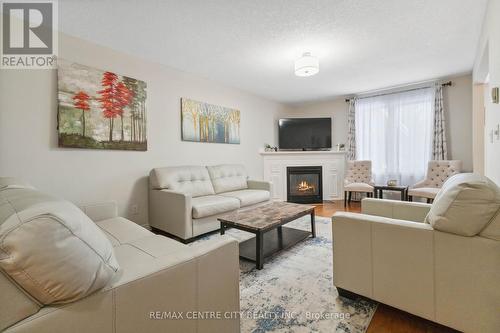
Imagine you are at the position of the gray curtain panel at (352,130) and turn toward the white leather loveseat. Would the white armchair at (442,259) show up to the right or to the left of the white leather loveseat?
left

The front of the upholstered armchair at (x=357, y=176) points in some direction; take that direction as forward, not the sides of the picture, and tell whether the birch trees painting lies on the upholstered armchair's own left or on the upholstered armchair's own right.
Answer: on the upholstered armchair's own right

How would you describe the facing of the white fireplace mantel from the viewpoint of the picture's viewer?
facing the viewer

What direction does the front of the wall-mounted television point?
toward the camera

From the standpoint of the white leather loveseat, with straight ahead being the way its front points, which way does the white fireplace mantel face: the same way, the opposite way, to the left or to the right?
to the right

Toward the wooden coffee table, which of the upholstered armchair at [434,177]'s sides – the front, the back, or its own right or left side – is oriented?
front

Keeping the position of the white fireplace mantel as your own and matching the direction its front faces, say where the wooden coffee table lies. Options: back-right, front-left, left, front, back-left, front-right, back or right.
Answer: front

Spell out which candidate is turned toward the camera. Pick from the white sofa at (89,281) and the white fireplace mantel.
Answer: the white fireplace mantel

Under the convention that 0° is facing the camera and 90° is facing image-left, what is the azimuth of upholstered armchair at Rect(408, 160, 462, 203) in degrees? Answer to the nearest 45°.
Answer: approximately 45°

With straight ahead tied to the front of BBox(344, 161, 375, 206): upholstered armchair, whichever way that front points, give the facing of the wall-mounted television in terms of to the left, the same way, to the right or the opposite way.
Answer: the same way

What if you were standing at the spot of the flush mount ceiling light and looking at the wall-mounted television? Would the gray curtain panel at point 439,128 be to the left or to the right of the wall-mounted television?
right

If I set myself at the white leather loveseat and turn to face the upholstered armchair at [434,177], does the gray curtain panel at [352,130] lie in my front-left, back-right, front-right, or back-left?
front-left

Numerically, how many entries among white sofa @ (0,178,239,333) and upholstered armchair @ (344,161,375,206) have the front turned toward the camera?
1

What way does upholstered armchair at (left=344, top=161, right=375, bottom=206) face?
toward the camera

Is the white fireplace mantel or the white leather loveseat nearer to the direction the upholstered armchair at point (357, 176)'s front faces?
the white leather loveseat

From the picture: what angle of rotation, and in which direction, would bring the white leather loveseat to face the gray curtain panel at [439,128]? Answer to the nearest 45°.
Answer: approximately 45° to its left

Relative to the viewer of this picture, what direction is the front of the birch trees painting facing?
facing the viewer and to the right of the viewer

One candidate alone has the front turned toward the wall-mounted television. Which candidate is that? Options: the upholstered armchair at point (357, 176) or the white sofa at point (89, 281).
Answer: the white sofa

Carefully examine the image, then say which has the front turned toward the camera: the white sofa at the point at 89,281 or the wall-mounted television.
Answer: the wall-mounted television

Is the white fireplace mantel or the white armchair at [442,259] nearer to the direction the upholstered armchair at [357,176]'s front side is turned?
the white armchair

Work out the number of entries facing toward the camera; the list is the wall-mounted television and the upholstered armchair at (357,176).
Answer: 2

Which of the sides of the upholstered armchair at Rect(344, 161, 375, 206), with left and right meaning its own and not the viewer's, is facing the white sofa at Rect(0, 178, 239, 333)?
front

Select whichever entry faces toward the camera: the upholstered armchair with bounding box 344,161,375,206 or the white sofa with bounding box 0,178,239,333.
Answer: the upholstered armchair
